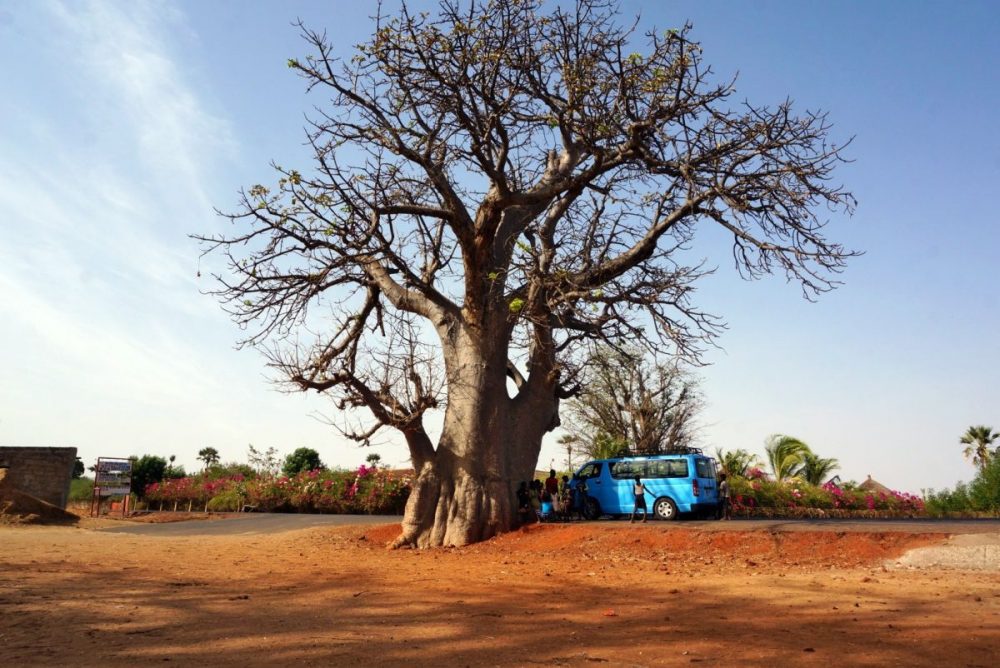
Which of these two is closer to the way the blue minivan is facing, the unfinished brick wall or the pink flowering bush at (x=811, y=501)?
the unfinished brick wall

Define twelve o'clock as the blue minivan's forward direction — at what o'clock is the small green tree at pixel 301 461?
The small green tree is roughly at 12 o'clock from the blue minivan.

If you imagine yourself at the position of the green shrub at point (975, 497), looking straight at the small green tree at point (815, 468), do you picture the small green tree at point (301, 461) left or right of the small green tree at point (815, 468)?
left

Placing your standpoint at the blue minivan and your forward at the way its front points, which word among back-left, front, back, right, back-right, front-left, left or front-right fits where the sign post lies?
front-left

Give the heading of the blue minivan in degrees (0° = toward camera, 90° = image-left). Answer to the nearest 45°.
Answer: approximately 135°

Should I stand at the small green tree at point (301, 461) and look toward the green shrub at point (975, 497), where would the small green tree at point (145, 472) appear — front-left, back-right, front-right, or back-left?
back-right

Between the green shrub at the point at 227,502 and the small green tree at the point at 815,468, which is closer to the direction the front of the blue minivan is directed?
the green shrub

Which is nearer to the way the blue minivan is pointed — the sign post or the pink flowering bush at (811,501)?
the sign post

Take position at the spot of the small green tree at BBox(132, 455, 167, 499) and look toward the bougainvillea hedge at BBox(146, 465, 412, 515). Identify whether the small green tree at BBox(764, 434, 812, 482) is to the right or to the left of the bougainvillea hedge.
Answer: left

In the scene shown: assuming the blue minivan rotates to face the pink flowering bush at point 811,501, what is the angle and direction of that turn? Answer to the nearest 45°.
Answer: approximately 90° to its right

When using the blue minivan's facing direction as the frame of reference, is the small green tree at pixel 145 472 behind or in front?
in front

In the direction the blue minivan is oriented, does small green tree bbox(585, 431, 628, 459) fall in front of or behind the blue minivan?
in front
